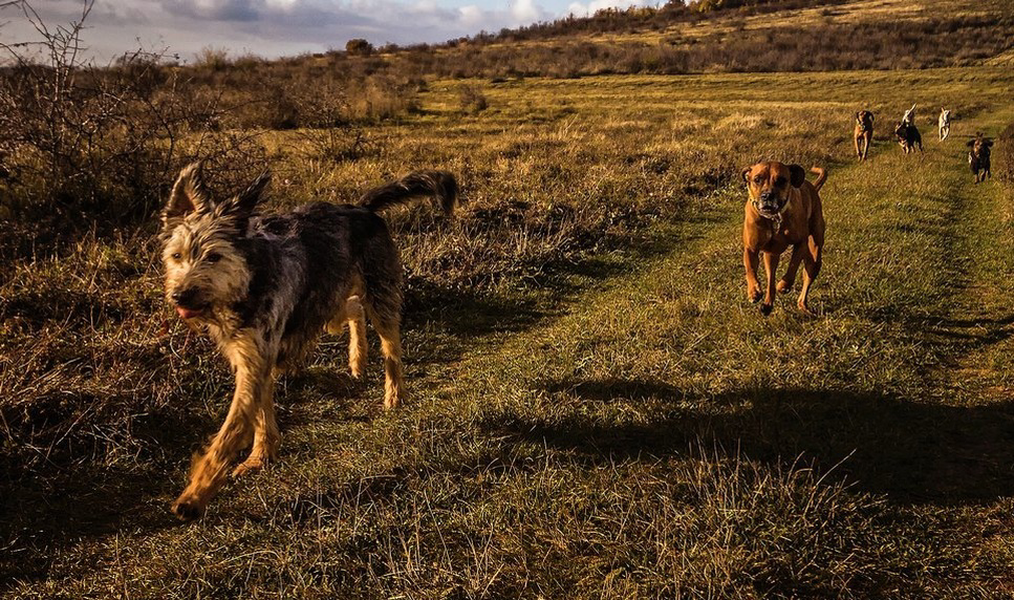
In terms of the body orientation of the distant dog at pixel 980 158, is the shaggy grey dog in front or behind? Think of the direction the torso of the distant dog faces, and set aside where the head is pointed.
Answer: in front

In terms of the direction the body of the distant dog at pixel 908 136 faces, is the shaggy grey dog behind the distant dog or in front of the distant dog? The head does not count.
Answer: in front

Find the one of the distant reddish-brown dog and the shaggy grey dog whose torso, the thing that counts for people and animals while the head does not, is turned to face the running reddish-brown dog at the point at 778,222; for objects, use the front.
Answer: the distant reddish-brown dog

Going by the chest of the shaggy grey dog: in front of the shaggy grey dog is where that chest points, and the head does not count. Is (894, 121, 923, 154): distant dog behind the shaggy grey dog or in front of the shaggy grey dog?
behind

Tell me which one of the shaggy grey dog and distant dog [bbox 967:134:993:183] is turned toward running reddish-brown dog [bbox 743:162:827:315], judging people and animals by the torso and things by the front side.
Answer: distant dog [bbox 967:134:993:183]

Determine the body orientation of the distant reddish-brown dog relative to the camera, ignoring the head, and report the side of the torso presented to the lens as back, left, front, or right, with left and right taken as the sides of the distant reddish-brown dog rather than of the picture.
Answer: front

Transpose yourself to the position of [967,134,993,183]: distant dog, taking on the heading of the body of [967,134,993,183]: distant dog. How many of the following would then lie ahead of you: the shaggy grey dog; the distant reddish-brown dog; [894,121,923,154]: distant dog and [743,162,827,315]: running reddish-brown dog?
2

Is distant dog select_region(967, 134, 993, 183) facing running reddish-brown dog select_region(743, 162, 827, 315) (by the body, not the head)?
yes

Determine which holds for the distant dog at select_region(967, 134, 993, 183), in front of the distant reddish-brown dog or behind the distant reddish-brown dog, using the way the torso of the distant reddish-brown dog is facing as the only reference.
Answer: in front

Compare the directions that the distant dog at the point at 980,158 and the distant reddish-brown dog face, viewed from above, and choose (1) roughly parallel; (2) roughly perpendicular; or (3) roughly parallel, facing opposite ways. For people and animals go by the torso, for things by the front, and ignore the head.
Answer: roughly parallel

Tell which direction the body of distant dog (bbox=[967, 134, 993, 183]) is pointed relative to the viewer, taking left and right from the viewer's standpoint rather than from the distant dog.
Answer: facing the viewer

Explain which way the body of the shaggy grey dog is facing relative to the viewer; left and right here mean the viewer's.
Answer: facing the viewer and to the left of the viewer

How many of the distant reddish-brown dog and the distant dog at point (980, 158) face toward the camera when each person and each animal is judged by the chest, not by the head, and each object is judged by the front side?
2
